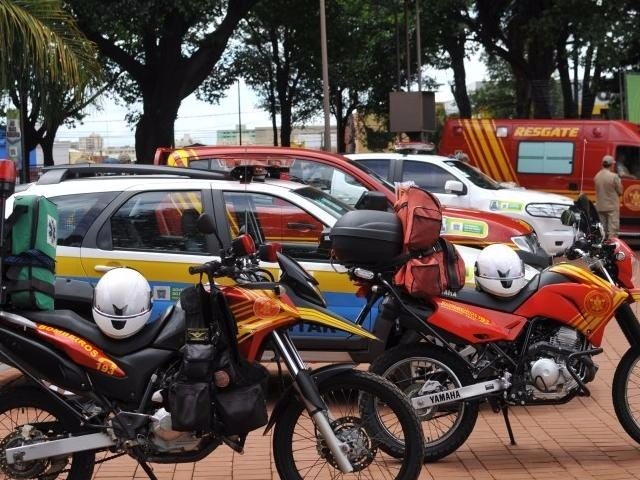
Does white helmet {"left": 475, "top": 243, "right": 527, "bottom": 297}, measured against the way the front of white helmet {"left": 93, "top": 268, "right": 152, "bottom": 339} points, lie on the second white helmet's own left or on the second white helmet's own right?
on the second white helmet's own left

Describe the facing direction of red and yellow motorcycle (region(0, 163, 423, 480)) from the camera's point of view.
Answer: facing to the right of the viewer

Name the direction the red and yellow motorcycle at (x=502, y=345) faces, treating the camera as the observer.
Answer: facing to the right of the viewer

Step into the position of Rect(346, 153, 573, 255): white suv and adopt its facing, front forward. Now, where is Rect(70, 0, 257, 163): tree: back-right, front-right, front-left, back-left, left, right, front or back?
back

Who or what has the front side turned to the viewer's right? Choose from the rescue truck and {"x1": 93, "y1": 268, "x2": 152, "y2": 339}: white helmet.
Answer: the rescue truck

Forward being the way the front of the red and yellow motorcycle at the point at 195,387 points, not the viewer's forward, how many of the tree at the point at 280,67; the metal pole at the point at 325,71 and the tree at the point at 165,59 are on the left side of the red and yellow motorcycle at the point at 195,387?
3

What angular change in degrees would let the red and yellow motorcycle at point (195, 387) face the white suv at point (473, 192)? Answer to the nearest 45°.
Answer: approximately 45° to its left
